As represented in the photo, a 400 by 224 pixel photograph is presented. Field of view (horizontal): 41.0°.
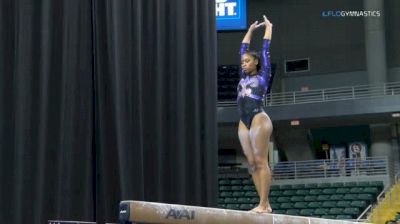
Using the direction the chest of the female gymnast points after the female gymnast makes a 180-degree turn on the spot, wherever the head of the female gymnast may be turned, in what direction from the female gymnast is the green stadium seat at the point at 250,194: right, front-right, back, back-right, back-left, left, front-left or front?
front-left

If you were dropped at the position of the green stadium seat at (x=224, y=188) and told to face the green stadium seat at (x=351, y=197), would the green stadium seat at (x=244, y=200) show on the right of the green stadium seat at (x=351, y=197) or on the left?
right

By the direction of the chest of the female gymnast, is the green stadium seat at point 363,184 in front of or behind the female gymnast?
behind

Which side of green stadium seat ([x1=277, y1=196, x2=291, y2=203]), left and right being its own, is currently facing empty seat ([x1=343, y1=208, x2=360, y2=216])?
left

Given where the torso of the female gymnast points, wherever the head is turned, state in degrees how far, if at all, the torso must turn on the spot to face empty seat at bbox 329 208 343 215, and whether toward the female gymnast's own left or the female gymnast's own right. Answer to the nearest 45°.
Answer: approximately 135° to the female gymnast's own right

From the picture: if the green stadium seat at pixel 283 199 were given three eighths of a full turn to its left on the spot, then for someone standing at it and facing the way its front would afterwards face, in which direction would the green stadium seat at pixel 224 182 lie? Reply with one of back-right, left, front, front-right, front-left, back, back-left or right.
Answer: back-left

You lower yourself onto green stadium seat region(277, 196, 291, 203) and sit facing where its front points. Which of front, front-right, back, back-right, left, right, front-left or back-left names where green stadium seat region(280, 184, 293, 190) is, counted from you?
back-right

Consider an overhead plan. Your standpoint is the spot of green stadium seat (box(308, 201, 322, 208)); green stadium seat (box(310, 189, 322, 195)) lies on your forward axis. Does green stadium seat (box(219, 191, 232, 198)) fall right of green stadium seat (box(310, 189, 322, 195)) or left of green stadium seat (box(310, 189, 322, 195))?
left

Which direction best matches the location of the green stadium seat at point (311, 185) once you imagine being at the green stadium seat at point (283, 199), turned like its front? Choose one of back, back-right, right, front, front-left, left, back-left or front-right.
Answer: back

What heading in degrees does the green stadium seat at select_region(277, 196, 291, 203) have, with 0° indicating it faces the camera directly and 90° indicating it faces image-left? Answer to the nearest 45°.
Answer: approximately 45°

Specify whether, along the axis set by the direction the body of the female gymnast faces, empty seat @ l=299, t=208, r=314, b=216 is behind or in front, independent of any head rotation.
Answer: behind

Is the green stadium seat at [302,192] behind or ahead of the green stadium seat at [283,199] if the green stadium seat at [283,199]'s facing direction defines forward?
behind

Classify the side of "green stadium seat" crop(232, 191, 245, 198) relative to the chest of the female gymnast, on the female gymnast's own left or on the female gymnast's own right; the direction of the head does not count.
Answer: on the female gymnast's own right

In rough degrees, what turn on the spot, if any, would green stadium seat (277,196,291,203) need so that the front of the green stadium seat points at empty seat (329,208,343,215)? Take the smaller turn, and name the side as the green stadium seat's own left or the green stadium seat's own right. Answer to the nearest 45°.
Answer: approximately 90° to the green stadium seat's own left
